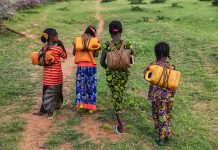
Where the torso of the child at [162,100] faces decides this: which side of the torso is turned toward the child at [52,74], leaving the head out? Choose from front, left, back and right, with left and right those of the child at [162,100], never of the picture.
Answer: left

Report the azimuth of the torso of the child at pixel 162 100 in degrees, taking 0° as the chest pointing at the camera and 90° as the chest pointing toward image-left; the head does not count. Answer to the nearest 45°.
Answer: approximately 180°
